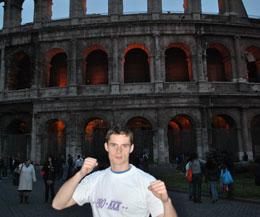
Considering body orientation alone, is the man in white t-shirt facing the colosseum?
no

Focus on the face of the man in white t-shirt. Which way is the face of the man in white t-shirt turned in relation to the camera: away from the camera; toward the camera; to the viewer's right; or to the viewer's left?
toward the camera

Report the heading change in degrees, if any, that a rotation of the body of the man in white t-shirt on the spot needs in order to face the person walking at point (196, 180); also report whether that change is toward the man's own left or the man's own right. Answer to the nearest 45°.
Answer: approximately 180°

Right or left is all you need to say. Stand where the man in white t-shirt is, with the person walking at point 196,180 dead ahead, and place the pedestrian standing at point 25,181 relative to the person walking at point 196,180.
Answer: left

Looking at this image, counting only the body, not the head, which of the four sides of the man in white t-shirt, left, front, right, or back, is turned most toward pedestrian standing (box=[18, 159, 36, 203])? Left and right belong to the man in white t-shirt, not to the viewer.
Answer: back

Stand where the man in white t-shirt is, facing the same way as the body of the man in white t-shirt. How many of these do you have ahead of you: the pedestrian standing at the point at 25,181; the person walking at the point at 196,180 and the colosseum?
0

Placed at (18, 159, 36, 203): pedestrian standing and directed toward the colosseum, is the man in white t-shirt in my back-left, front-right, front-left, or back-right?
back-right

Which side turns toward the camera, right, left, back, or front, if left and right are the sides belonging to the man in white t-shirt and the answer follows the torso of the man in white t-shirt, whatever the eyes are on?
front
